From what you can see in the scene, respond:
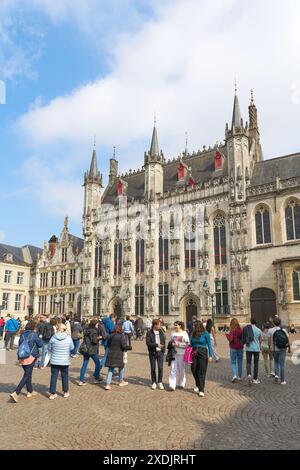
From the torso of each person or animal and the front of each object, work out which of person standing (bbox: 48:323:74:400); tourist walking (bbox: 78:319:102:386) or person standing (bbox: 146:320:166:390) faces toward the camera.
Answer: person standing (bbox: 146:320:166:390)

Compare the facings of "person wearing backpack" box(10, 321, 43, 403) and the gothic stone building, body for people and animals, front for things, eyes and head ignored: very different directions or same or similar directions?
very different directions

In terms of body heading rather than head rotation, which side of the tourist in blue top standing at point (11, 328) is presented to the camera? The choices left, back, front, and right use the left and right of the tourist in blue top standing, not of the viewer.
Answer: back

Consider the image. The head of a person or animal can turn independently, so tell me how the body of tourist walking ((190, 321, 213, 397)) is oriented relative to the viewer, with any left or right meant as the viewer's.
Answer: facing the viewer and to the left of the viewer

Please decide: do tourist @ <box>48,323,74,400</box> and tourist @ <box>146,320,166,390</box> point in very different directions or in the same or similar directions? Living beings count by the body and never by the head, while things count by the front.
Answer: very different directions

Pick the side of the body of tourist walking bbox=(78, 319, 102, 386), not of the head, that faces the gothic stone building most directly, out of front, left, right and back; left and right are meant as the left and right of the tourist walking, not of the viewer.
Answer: front

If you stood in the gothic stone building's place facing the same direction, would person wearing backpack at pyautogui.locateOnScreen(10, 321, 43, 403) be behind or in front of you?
in front

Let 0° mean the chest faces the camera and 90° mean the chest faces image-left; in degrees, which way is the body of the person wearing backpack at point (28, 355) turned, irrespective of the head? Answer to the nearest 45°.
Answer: approximately 225°

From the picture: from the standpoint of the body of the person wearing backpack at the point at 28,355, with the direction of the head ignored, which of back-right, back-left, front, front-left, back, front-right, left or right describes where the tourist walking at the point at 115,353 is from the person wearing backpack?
front-right

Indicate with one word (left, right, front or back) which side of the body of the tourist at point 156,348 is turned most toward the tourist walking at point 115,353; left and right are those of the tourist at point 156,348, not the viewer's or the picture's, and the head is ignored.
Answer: right

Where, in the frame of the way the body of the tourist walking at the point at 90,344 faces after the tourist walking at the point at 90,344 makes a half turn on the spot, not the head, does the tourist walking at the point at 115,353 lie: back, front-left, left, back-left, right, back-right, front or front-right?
left

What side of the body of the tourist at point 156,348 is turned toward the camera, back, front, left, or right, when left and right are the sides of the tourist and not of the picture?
front

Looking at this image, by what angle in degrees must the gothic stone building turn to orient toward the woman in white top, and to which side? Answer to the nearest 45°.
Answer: approximately 45° to its left

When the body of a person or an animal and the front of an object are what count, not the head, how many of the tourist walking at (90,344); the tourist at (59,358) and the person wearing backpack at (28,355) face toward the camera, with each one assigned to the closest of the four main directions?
0
